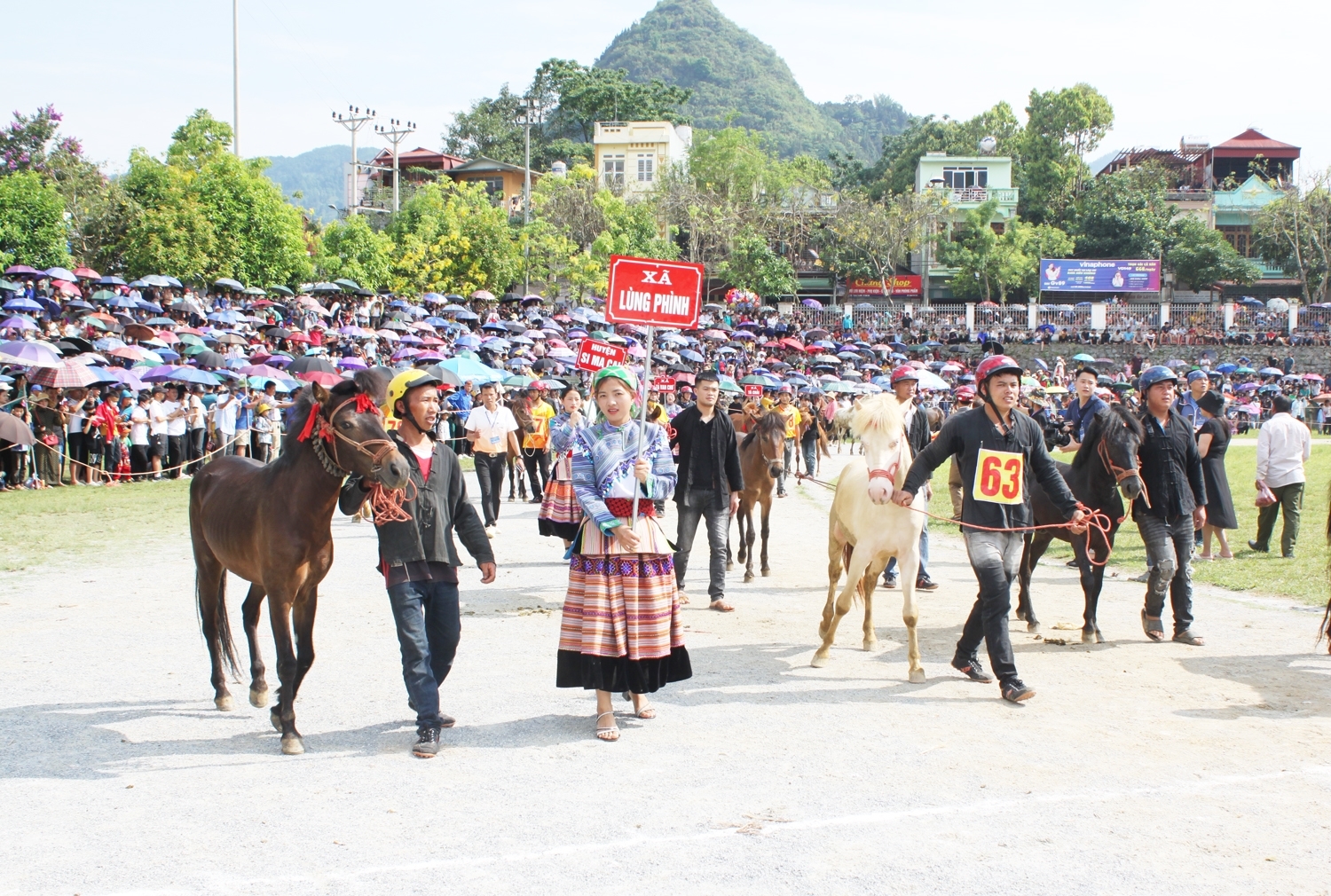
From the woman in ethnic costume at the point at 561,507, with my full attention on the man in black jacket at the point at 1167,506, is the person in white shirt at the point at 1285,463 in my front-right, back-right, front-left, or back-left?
front-left

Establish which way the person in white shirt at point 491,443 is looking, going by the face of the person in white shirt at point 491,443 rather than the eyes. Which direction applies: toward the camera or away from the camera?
toward the camera

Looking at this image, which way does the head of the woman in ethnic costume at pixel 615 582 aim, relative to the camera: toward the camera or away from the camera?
toward the camera

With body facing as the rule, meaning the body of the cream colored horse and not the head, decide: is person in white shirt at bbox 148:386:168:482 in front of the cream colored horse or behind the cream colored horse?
behind

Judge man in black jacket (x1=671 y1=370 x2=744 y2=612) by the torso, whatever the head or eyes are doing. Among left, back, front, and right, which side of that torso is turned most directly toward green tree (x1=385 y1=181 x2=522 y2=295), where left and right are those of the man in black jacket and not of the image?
back

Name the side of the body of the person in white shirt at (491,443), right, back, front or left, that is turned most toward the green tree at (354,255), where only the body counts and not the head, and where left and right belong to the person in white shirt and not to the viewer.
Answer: back

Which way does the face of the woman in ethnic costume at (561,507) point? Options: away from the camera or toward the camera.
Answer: toward the camera

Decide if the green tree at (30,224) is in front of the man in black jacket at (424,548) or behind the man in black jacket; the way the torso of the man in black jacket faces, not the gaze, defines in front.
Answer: behind

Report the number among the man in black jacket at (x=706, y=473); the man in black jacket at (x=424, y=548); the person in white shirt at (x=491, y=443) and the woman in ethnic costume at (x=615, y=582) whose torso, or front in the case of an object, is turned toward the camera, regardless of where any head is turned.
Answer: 4

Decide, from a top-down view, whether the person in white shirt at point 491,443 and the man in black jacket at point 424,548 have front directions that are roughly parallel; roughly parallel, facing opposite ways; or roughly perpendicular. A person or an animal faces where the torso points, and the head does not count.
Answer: roughly parallel

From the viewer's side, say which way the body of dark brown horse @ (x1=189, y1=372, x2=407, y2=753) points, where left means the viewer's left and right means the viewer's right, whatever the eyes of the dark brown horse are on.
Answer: facing the viewer and to the right of the viewer

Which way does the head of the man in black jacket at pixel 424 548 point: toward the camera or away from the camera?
toward the camera

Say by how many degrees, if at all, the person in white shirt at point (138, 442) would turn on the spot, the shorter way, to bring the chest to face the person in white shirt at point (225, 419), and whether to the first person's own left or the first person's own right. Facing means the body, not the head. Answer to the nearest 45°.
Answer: approximately 90° to the first person's own left

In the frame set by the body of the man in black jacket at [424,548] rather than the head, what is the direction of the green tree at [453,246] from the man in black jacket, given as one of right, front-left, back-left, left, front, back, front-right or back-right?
back

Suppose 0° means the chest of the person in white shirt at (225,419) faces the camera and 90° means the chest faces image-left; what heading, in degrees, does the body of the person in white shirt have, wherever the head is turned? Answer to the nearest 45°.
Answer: approximately 315°

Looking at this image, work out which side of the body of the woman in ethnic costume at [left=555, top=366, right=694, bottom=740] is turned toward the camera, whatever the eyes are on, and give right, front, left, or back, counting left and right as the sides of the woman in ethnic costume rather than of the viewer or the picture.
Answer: front

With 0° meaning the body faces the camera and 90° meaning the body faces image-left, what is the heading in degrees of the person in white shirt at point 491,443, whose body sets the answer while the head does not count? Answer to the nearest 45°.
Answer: approximately 0°

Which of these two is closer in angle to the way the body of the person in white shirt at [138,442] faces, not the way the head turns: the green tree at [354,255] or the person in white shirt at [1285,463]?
the person in white shirt
